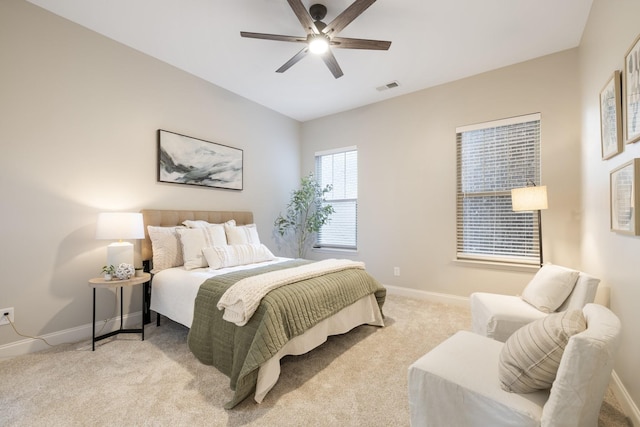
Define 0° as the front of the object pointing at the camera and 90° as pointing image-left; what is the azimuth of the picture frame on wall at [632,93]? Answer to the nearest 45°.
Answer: approximately 90°

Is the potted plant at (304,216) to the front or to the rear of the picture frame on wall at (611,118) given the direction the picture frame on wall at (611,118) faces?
to the front

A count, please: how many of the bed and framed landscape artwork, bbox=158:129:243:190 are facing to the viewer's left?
0

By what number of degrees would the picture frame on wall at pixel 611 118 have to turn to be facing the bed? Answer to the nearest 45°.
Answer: approximately 45° to its left

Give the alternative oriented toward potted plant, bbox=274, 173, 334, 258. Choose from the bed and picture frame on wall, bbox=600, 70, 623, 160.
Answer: the picture frame on wall

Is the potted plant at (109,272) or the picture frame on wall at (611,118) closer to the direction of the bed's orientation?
the picture frame on wall

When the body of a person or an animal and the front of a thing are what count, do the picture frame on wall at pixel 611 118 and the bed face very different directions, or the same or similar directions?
very different directions

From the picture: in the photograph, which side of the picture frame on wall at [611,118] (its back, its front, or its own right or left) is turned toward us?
left

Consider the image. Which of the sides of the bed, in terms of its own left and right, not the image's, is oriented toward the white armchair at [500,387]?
front
